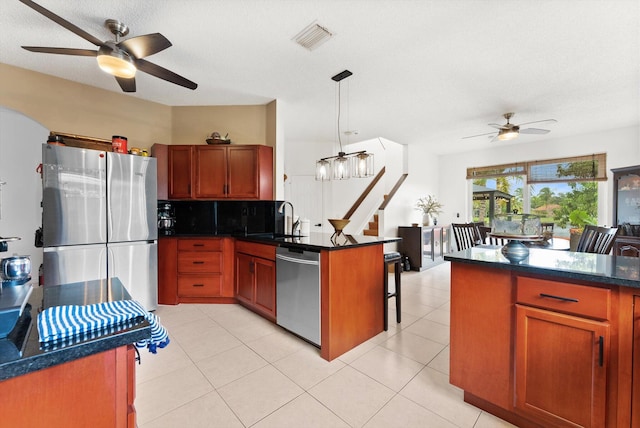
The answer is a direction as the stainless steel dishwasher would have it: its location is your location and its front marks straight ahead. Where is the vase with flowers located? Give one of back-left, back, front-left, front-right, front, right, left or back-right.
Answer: back

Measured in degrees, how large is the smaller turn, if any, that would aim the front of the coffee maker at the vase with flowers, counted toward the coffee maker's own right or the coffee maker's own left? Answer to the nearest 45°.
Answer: approximately 90° to the coffee maker's own left

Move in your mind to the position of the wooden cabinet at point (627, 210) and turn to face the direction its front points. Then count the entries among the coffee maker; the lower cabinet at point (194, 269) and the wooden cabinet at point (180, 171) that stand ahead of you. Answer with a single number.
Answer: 3

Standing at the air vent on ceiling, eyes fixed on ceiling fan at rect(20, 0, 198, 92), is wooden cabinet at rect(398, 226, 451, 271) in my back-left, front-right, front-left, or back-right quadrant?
back-right

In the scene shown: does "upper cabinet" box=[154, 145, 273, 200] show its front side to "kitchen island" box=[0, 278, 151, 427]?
yes

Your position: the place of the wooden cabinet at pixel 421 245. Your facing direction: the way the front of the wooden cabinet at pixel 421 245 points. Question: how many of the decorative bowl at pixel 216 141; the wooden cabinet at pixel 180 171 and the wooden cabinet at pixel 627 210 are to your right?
2

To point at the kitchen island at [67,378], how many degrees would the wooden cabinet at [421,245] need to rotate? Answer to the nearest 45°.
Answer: approximately 45° to its right

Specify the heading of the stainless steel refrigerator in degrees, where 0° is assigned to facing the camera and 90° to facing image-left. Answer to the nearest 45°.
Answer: approximately 315°
